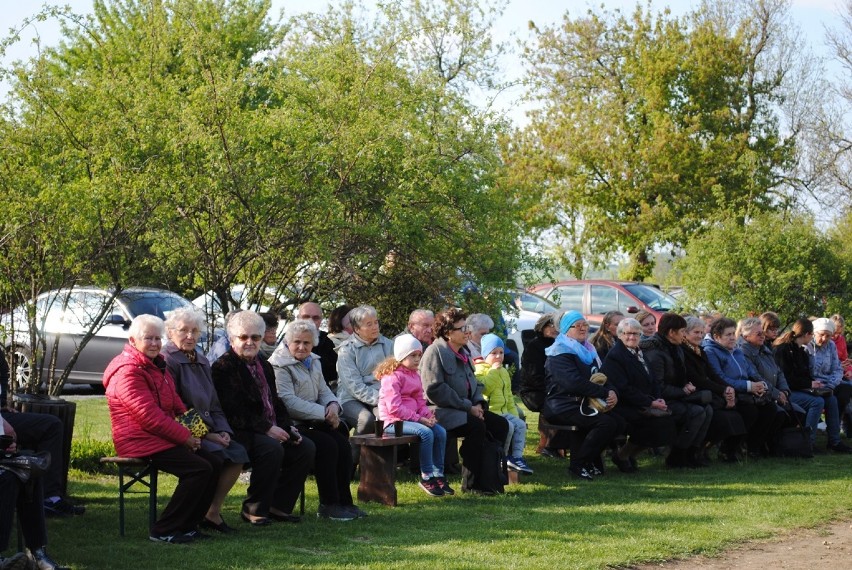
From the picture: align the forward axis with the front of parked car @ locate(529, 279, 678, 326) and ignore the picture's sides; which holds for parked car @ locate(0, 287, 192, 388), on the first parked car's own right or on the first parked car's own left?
on the first parked car's own right

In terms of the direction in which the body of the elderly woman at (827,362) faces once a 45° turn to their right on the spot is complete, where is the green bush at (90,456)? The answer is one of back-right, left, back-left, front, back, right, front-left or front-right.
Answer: front-right

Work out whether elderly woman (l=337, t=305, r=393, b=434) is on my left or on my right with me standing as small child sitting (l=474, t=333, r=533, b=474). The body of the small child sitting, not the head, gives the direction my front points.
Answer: on my right

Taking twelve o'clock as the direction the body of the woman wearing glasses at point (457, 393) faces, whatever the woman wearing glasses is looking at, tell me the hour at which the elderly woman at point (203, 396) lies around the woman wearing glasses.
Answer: The elderly woman is roughly at 3 o'clock from the woman wearing glasses.

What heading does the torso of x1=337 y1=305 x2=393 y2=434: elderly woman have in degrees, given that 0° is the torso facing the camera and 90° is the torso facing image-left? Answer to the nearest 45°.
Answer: approximately 315°

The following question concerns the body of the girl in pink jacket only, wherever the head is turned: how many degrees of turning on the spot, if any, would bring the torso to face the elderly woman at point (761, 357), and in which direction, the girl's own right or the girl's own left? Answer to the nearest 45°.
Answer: approximately 90° to the girl's own left

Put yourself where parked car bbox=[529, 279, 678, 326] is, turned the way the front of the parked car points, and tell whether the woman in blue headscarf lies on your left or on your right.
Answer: on your right

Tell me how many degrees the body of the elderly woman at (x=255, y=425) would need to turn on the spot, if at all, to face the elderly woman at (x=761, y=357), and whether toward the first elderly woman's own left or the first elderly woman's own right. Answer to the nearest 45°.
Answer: approximately 90° to the first elderly woman's own left

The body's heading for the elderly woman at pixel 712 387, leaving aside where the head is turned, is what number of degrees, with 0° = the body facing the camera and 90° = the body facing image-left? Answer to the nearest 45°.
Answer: approximately 315°

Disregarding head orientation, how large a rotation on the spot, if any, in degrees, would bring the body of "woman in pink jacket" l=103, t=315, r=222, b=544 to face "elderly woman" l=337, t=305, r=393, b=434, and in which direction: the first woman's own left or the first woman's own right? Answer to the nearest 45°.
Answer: approximately 90° to the first woman's own left
